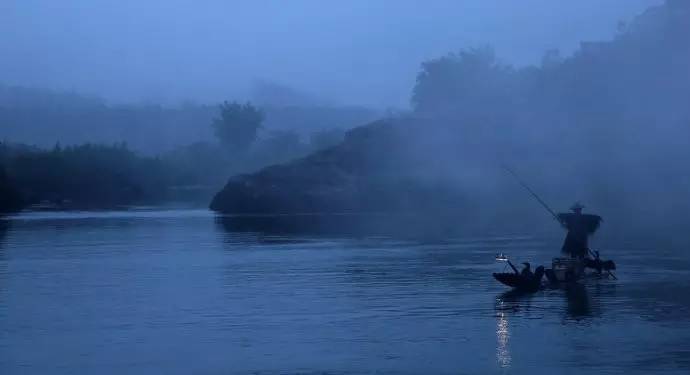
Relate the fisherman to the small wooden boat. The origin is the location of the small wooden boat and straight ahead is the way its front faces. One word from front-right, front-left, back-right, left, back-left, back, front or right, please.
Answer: back-right

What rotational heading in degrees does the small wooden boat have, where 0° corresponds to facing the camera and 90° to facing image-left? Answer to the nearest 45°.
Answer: approximately 90°
